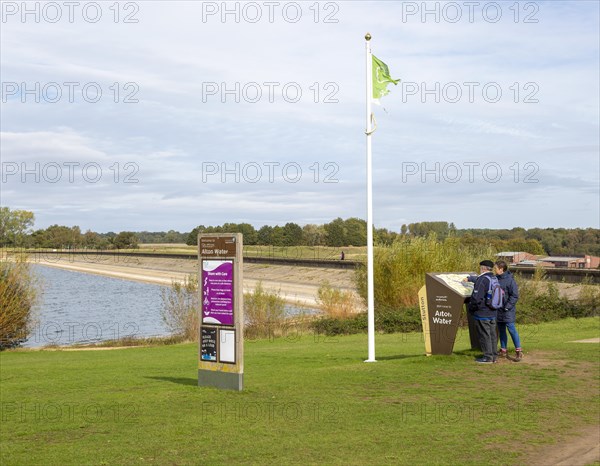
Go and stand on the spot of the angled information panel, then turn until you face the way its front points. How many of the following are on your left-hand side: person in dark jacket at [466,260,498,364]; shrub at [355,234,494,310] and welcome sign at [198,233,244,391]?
1

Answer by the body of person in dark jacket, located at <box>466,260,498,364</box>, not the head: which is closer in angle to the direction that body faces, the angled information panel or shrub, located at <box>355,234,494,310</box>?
the angled information panel

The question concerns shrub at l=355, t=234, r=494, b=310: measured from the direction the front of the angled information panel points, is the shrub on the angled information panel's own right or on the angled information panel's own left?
on the angled information panel's own left

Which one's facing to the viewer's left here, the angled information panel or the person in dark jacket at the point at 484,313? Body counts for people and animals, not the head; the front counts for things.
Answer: the person in dark jacket

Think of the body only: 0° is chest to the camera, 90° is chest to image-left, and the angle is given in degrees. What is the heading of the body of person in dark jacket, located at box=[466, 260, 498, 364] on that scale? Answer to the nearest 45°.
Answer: approximately 90°

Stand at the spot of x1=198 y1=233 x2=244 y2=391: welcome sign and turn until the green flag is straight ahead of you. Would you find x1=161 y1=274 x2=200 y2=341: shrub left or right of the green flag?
left

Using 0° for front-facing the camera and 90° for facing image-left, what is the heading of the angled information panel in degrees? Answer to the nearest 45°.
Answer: approximately 270°

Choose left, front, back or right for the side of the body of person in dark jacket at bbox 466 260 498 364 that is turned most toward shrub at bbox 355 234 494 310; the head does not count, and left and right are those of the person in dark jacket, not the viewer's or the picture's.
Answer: right
